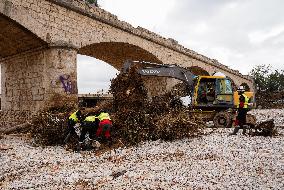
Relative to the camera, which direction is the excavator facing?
to the viewer's left

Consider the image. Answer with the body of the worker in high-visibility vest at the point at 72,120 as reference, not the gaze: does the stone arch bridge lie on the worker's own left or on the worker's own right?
on the worker's own left

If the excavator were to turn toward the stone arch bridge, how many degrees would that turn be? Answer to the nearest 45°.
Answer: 0° — it already faces it

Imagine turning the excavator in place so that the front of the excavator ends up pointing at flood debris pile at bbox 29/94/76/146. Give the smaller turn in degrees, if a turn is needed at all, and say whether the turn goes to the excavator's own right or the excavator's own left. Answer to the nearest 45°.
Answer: approximately 45° to the excavator's own left

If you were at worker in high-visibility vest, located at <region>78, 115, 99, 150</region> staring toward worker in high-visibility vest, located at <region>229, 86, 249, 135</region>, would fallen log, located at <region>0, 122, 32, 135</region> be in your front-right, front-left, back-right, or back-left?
back-left
